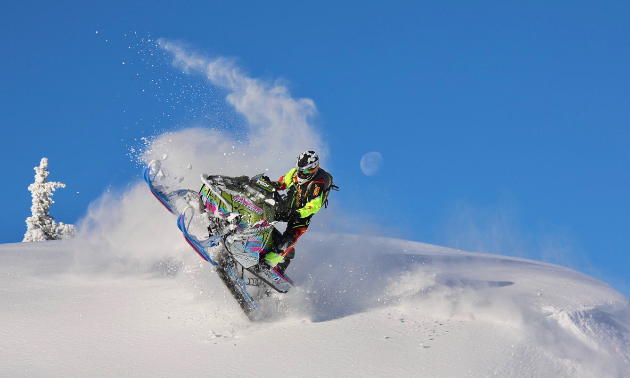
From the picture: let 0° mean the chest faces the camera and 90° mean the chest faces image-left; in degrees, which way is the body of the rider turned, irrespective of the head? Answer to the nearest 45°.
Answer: approximately 45°
